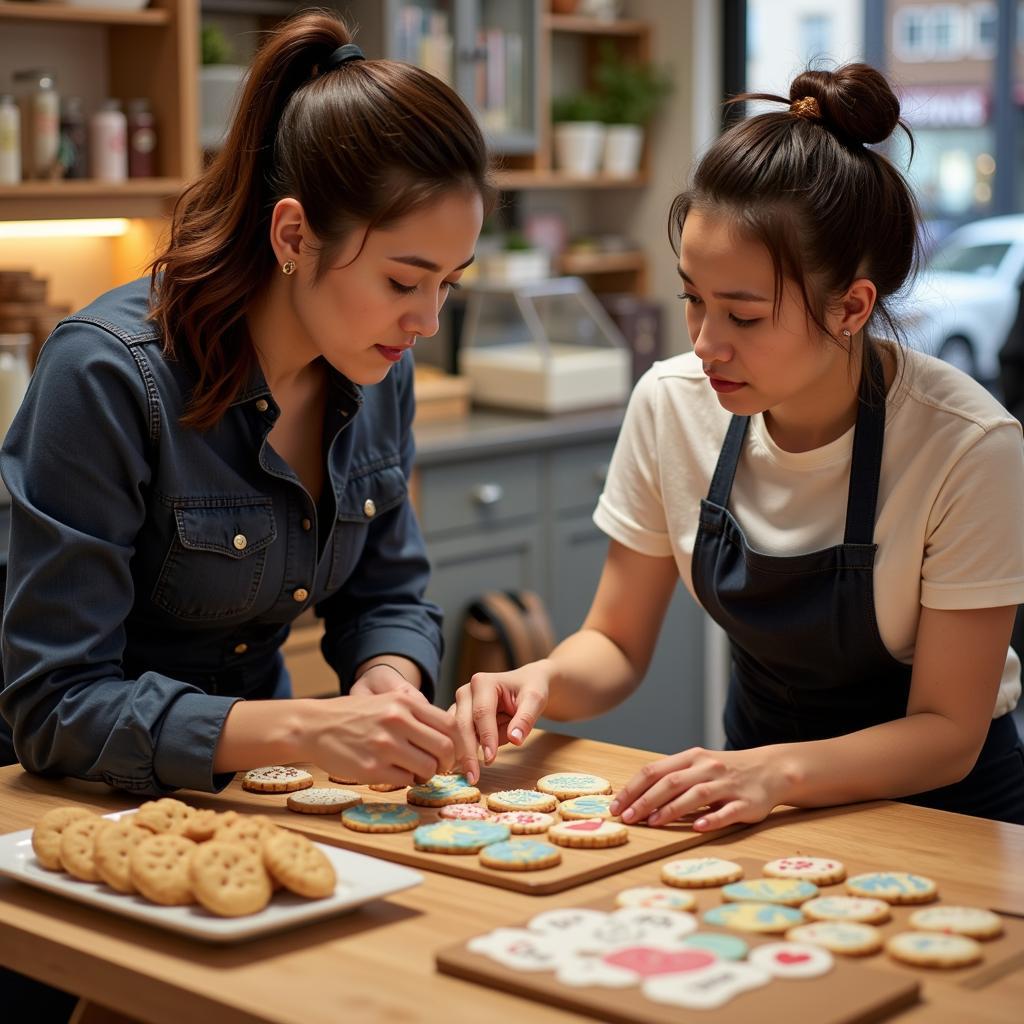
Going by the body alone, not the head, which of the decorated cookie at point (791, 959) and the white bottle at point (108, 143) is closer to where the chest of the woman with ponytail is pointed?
the decorated cookie

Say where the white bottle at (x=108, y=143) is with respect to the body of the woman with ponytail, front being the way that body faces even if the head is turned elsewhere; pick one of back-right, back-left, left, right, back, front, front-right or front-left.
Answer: back-left

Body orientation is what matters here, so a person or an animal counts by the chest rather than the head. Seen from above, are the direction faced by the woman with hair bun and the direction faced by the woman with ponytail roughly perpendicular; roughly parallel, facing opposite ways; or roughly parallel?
roughly perpendicular

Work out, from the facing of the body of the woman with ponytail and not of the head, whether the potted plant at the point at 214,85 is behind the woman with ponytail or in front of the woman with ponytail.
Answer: behind

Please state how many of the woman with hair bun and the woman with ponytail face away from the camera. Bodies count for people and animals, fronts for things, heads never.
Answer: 0

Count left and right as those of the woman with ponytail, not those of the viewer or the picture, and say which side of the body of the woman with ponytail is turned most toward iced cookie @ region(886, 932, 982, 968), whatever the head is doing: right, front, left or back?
front

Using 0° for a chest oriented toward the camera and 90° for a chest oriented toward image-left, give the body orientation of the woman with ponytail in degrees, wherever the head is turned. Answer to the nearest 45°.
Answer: approximately 315°

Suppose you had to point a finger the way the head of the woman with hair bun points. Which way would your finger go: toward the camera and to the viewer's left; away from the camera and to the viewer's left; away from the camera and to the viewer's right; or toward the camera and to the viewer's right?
toward the camera and to the viewer's left

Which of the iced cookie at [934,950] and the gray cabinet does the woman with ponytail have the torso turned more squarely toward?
the iced cookie
